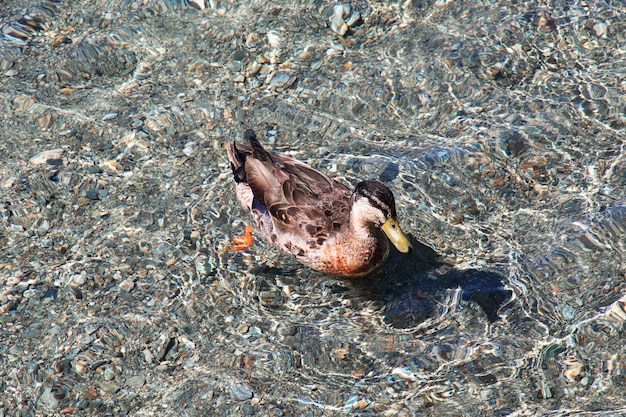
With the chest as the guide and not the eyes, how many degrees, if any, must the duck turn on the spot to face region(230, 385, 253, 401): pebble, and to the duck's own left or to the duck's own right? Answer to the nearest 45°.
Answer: approximately 45° to the duck's own right

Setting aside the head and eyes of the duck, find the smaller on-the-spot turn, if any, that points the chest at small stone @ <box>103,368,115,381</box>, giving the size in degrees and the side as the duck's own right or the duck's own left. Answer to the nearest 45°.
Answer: approximately 90° to the duck's own right

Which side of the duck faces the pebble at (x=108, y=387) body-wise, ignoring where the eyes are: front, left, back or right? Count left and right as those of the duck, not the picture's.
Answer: right

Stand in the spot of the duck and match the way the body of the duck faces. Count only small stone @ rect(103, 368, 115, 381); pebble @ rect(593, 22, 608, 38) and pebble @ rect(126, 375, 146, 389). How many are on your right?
2

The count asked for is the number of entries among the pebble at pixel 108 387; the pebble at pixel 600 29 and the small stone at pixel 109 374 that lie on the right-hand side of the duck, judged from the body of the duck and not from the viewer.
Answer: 2

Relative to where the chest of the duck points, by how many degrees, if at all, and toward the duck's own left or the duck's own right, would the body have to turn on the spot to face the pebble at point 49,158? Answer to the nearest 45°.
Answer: approximately 180°

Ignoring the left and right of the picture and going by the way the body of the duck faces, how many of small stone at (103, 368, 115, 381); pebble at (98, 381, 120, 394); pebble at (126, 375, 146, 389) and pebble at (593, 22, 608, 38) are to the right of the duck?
3

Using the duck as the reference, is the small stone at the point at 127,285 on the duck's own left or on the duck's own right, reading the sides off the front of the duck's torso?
on the duck's own right

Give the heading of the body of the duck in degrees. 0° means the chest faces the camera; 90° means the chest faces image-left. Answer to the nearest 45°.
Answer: approximately 315°

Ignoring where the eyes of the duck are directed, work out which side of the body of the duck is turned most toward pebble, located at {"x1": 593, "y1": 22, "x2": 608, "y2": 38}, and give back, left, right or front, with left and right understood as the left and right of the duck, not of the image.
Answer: left
